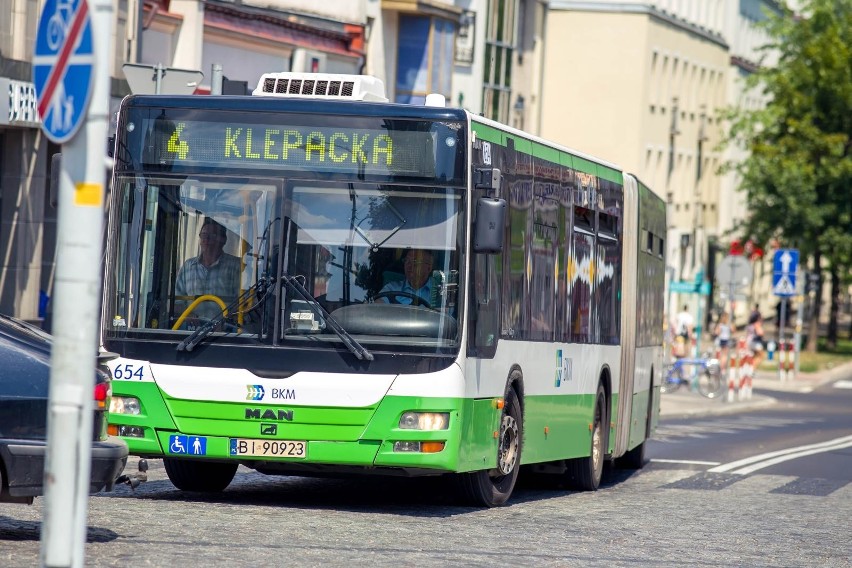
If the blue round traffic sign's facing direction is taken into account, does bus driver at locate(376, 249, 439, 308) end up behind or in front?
behind

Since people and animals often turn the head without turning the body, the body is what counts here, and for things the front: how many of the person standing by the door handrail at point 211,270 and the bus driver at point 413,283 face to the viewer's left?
0

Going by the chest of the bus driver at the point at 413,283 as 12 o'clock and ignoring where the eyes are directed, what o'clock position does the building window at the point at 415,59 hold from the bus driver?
The building window is roughly at 6 o'clock from the bus driver.

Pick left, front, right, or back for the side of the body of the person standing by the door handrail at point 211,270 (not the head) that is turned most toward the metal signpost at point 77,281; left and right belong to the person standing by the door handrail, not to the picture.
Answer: front

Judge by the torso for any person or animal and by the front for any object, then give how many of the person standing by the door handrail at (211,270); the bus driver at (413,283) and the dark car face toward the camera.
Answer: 2

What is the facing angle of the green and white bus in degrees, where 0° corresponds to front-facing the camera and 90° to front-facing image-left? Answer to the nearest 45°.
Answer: approximately 0°

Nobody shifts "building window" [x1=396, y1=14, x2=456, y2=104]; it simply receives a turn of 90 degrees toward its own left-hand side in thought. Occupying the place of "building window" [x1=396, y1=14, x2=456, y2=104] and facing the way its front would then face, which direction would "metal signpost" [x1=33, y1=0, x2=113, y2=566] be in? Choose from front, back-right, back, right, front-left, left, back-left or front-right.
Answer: back-right
